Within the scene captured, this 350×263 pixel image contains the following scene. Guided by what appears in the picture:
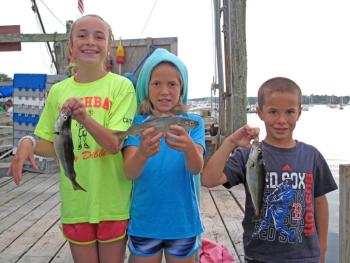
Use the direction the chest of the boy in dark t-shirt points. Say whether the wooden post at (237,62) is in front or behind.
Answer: behind

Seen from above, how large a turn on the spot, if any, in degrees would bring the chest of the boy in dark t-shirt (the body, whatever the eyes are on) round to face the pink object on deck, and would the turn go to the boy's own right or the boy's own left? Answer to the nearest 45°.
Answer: approximately 135° to the boy's own right

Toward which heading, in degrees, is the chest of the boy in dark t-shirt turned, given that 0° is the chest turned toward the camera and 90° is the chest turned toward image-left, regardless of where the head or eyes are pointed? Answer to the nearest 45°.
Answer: approximately 0°
